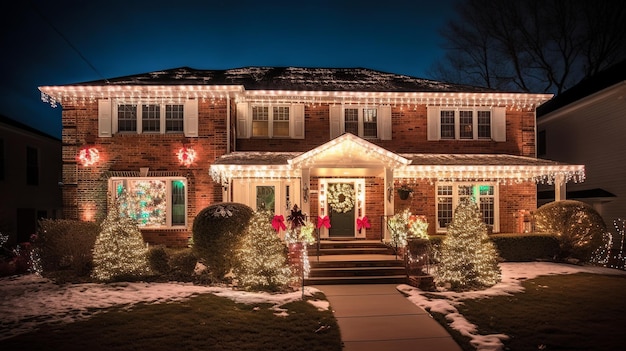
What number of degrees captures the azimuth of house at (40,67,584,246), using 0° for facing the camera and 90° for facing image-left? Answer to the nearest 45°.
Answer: approximately 0°

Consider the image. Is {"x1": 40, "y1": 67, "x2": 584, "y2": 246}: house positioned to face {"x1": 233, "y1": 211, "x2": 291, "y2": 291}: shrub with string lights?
yes

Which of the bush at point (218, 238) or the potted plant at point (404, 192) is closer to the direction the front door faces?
the bush

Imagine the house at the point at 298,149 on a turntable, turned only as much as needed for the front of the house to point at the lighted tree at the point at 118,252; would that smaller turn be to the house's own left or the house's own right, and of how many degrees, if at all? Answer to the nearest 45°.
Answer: approximately 45° to the house's own right

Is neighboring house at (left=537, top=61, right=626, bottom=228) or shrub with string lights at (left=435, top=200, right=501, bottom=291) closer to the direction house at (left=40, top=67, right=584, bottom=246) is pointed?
the shrub with string lights

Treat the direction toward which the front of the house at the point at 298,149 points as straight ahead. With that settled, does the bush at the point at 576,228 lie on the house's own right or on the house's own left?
on the house's own left

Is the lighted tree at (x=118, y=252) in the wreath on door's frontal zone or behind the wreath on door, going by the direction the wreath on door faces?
frontal zone

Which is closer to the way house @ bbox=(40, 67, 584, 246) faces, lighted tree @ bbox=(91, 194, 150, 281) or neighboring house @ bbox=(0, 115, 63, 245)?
the lighted tree

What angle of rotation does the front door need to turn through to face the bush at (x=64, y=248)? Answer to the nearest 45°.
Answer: approximately 45° to its right

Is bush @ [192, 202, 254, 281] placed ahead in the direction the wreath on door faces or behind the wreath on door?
ahead

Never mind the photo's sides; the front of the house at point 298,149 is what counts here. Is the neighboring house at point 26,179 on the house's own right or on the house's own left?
on the house's own right
